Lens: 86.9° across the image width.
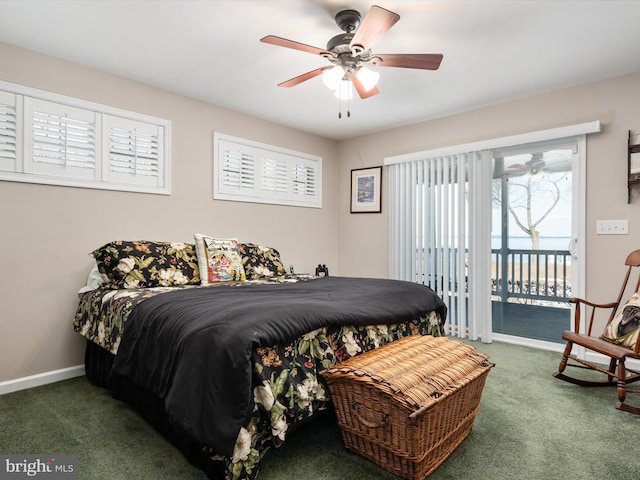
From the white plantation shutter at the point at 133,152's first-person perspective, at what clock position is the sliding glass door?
The sliding glass door is roughly at 11 o'clock from the white plantation shutter.

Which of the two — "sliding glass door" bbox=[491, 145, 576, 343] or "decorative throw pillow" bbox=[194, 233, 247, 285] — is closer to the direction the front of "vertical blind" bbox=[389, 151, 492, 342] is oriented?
the decorative throw pillow

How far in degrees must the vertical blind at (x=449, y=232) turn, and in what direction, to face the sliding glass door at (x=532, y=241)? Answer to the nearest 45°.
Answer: approximately 135° to its left

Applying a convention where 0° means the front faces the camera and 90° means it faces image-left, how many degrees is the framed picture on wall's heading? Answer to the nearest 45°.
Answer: approximately 45°

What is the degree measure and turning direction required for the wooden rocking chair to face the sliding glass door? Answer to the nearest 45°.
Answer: approximately 90° to its right

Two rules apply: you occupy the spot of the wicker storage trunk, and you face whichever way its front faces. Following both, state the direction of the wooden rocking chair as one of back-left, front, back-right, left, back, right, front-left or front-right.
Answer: left

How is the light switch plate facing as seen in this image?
toward the camera

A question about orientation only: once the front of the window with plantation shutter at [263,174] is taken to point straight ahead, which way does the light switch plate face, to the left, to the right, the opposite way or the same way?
to the right

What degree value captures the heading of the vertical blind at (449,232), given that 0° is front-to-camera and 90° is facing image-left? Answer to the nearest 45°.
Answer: approximately 45°

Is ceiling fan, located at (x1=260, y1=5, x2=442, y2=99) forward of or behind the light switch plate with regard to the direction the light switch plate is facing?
forward

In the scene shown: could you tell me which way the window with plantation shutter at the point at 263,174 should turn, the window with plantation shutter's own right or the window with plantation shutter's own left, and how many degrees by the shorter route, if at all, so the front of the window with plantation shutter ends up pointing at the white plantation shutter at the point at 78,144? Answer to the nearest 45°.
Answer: approximately 90° to the window with plantation shutter's own right
